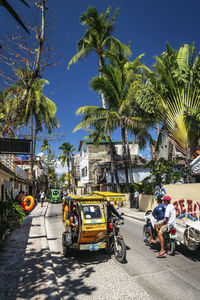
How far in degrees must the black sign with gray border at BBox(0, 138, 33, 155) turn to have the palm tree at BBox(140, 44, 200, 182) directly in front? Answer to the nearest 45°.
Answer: approximately 90° to its left

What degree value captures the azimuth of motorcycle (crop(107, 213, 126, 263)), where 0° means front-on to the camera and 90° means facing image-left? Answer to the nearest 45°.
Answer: approximately 315°

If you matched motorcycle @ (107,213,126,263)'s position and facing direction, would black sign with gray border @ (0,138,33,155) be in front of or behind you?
behind

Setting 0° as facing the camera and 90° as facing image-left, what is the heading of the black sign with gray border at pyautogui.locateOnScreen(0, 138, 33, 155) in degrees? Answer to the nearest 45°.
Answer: approximately 0°

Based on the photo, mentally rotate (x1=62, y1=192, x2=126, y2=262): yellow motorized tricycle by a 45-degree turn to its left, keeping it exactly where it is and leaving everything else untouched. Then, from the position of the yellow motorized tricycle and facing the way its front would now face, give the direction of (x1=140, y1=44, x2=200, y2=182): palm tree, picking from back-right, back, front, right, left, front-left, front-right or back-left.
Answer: front-left

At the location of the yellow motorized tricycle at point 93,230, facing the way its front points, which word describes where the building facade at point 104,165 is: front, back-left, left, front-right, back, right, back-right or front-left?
back-left

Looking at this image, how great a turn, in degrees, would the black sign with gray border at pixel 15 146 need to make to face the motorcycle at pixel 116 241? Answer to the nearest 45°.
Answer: approximately 45° to its left

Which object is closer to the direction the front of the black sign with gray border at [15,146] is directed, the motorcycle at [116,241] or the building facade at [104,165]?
the motorcycle

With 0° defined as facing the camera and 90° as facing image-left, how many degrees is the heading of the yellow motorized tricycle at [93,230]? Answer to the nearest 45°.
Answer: approximately 315°

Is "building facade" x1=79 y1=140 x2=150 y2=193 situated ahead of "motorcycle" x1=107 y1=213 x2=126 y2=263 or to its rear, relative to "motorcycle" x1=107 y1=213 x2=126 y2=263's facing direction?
to the rear
